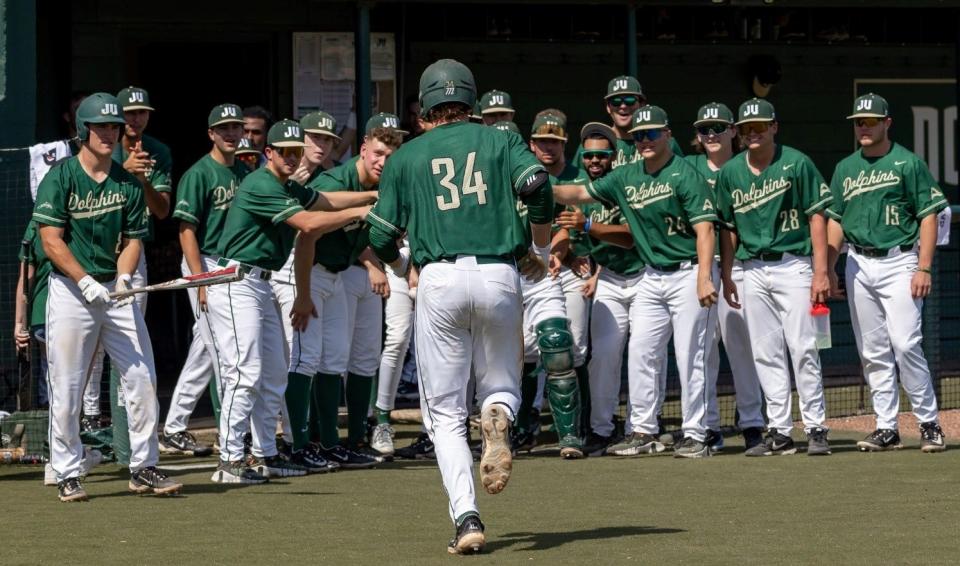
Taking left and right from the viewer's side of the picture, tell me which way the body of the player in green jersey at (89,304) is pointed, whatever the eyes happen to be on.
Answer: facing the viewer and to the right of the viewer

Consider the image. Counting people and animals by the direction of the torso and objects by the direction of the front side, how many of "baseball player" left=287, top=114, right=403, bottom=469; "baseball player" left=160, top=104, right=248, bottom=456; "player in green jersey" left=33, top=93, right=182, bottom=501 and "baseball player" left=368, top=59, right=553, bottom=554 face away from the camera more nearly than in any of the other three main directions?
1

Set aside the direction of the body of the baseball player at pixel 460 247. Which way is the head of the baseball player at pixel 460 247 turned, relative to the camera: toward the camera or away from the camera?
away from the camera

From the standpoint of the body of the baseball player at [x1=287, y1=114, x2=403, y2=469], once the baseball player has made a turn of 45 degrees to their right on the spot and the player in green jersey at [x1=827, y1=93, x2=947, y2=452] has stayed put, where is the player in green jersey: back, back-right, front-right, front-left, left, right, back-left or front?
left

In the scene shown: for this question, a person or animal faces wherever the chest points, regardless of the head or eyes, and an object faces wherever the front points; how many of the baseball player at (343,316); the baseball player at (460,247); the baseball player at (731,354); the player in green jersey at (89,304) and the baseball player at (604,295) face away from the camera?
1

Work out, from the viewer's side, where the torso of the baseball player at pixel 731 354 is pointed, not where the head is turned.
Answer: toward the camera

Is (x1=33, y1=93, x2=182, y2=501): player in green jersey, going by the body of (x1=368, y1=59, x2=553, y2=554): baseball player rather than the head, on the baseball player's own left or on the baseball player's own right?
on the baseball player's own left

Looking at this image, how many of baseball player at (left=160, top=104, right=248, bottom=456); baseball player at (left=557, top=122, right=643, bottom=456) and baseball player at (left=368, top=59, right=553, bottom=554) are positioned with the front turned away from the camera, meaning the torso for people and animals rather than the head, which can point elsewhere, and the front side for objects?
1

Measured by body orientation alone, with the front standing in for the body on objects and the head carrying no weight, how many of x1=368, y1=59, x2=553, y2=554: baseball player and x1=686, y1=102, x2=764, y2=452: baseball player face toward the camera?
1

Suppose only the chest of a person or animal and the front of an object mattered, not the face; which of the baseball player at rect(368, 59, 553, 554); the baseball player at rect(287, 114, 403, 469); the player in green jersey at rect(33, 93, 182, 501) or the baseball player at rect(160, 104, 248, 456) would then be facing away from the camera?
the baseball player at rect(368, 59, 553, 554)

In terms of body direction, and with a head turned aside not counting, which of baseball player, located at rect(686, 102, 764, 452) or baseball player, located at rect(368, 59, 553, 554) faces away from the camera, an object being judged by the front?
baseball player, located at rect(368, 59, 553, 554)

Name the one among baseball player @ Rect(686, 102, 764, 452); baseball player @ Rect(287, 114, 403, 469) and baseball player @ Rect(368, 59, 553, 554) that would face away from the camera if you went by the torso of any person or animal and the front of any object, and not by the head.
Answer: baseball player @ Rect(368, 59, 553, 554)

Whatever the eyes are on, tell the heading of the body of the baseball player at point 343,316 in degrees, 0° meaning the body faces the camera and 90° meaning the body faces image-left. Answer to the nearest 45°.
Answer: approximately 315°

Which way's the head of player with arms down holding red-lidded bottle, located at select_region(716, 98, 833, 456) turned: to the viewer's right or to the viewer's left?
to the viewer's left

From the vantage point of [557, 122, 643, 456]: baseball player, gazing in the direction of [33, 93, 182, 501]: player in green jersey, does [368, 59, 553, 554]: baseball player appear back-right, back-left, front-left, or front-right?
front-left

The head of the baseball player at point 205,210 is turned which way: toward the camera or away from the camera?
toward the camera

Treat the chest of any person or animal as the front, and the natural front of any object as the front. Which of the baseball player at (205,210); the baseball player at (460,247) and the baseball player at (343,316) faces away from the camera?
the baseball player at (460,247)

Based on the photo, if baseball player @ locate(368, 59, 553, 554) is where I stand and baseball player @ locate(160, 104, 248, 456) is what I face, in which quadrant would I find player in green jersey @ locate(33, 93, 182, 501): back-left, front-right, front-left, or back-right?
front-left
